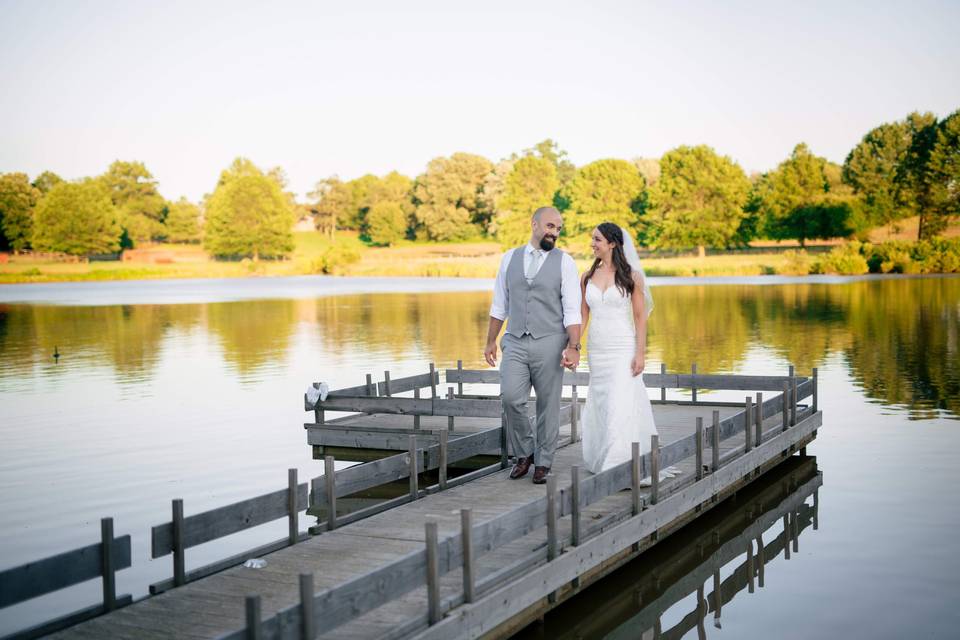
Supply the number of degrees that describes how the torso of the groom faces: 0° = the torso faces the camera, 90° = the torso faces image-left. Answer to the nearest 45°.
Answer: approximately 0°

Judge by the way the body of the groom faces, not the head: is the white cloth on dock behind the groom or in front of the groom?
behind

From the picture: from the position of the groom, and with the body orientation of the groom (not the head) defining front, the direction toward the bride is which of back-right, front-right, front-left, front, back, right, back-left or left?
back-left
